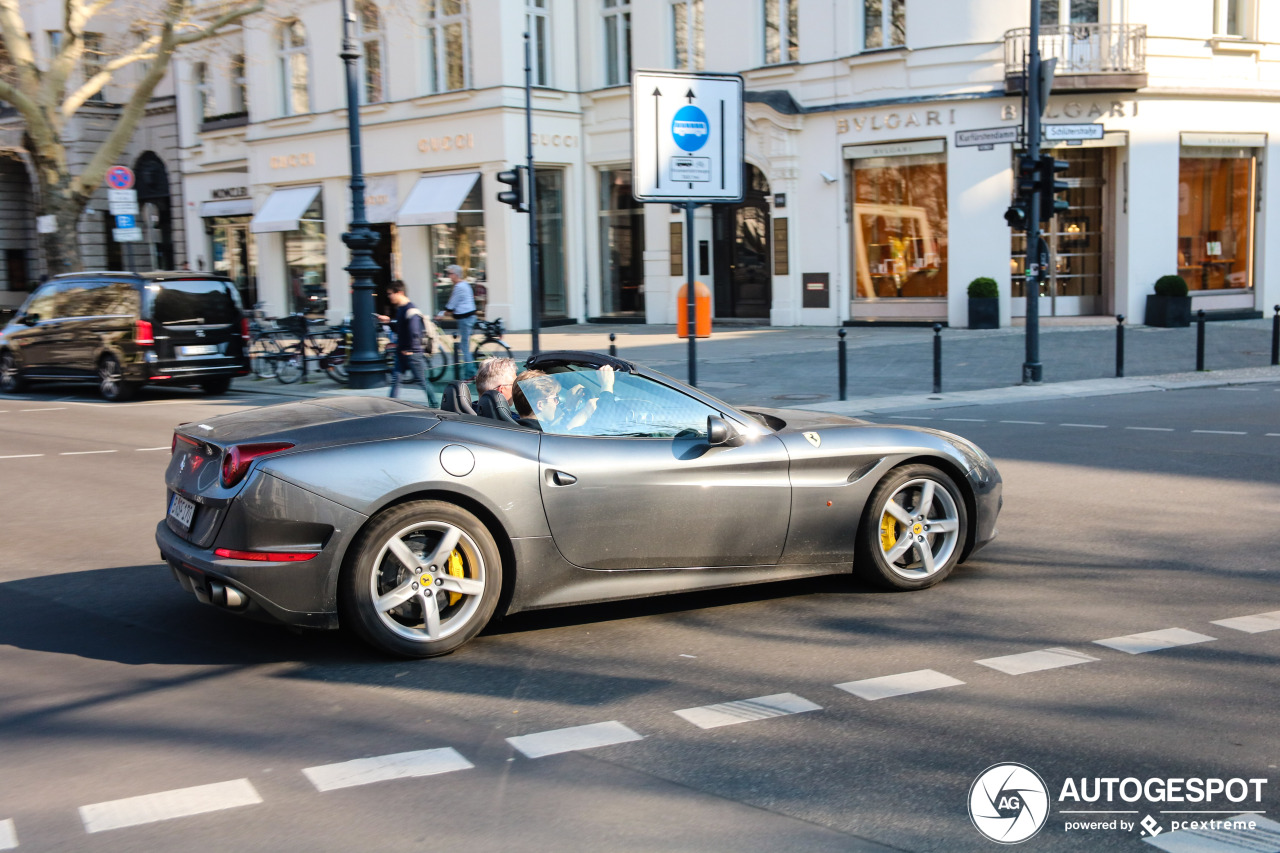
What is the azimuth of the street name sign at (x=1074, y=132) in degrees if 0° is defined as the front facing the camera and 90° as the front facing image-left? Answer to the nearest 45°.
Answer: approximately 0°

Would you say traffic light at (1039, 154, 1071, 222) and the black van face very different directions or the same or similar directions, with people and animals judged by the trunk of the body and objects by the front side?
very different directions

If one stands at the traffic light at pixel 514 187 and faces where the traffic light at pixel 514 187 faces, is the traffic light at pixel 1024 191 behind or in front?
behind

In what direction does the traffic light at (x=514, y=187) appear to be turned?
to the viewer's left

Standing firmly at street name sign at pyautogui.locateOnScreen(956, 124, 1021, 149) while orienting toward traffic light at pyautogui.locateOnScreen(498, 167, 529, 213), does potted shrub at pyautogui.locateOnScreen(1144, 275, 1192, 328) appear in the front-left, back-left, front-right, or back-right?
back-right

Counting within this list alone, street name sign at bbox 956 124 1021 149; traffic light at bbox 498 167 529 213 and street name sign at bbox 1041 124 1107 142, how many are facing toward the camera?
2

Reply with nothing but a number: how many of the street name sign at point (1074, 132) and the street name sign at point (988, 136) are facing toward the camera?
2

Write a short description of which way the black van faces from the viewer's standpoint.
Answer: facing away from the viewer and to the left of the viewer
